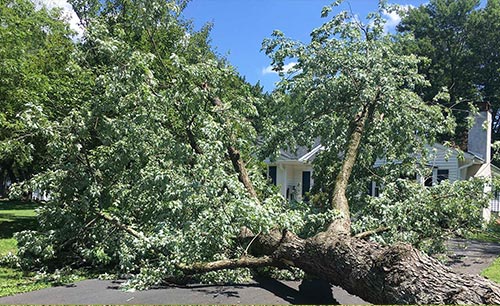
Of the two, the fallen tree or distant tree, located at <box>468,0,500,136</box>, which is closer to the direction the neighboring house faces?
the fallen tree

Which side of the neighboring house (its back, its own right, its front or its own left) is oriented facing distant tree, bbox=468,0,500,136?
back

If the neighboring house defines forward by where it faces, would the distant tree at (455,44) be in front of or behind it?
behind

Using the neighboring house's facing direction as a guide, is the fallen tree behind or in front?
in front

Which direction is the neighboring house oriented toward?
toward the camera

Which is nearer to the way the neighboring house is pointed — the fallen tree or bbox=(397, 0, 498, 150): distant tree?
the fallen tree
